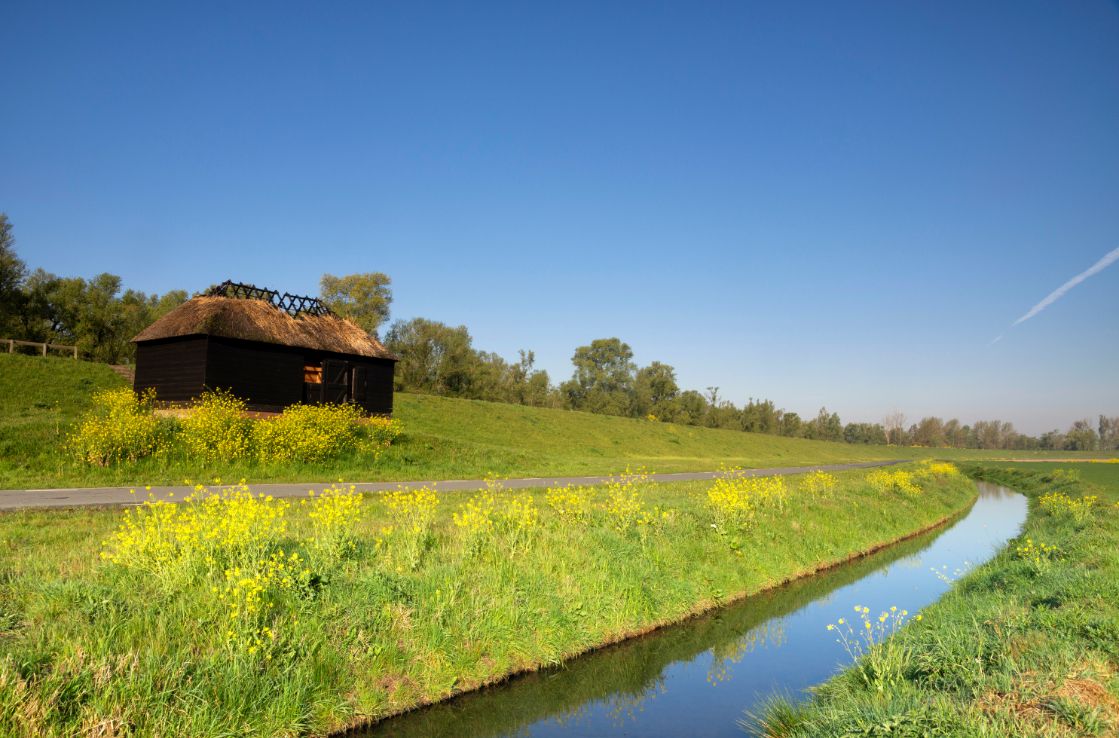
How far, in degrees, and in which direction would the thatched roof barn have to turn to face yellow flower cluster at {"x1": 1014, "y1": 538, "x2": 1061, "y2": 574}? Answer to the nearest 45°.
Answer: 0° — it already faces it

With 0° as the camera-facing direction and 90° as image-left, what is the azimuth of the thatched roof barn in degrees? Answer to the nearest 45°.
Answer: approximately 315°

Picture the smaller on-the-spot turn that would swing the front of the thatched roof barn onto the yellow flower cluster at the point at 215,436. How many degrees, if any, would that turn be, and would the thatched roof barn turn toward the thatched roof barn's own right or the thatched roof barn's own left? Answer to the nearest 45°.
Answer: approximately 45° to the thatched roof barn's own right

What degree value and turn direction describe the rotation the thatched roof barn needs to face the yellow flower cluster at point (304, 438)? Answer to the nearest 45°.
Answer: approximately 45° to its right
